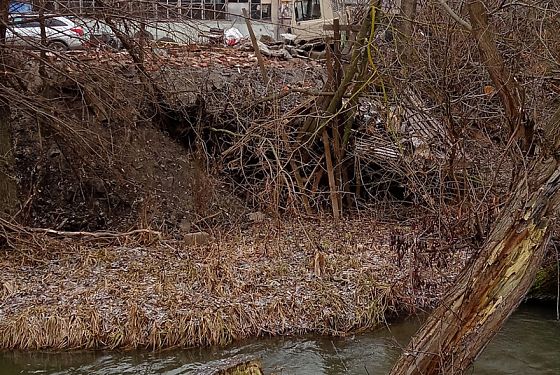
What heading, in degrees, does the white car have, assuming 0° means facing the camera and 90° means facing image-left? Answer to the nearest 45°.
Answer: approximately 90°

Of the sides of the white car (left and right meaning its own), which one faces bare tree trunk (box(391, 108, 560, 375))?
left

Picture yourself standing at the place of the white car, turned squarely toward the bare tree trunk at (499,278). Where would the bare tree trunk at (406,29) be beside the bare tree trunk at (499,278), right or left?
left

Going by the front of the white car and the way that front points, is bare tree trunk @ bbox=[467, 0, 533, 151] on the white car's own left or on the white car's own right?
on the white car's own left

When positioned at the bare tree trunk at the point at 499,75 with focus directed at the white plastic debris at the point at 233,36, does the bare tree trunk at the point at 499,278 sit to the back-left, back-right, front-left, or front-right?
back-left
